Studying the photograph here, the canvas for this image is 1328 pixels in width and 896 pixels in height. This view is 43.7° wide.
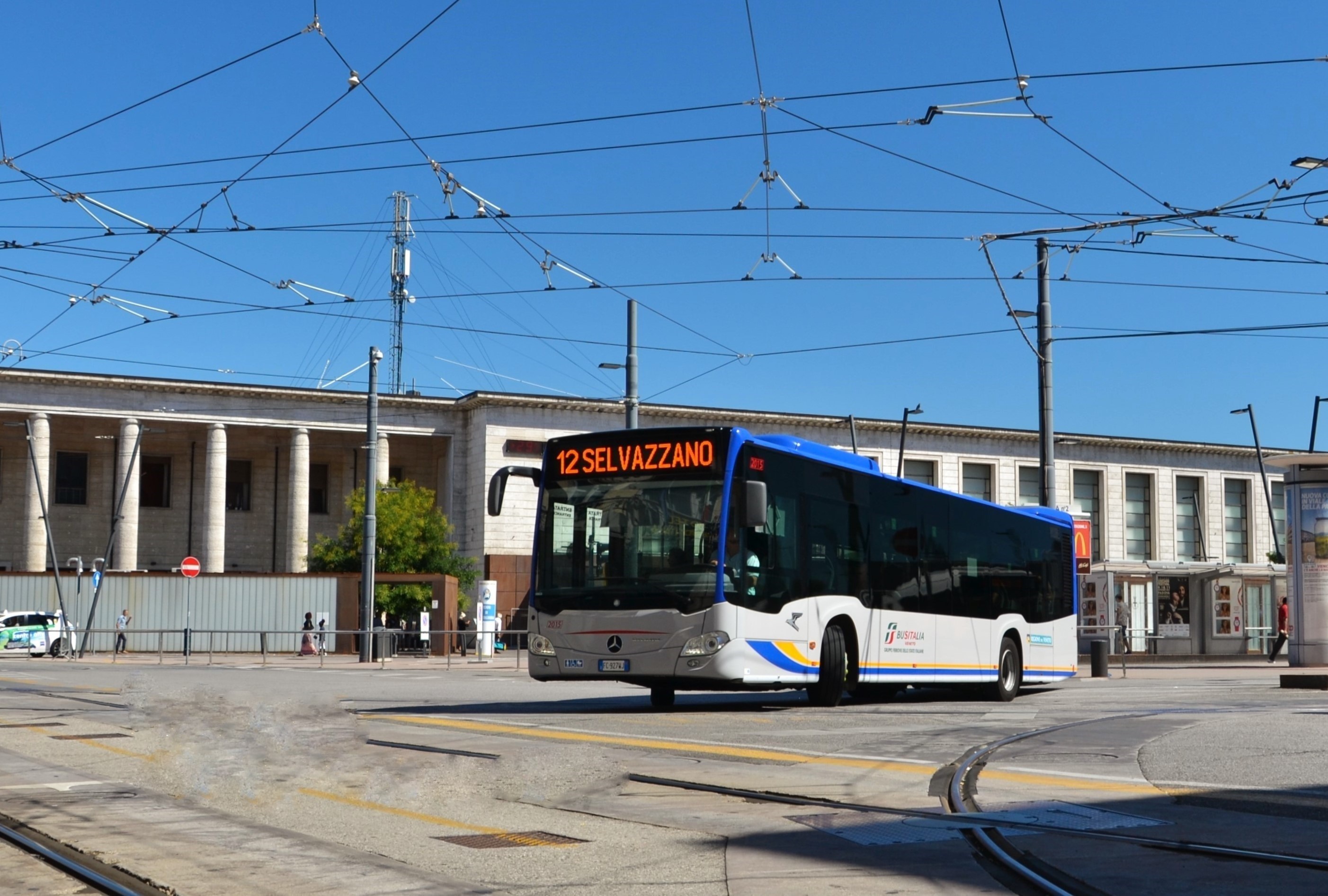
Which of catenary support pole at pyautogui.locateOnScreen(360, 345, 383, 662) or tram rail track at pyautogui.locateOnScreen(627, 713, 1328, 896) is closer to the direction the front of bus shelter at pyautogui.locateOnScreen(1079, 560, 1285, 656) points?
the tram rail track

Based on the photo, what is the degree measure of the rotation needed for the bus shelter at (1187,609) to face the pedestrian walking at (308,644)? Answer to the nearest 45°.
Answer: approximately 90° to its right

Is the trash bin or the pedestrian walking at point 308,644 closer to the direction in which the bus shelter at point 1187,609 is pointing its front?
the trash bin

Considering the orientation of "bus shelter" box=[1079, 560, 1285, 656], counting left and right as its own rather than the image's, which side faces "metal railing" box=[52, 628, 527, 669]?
right

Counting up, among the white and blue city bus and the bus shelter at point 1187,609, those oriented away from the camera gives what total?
0

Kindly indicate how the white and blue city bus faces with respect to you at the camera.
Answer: facing the viewer and to the left of the viewer

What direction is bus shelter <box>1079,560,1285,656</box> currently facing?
toward the camera
